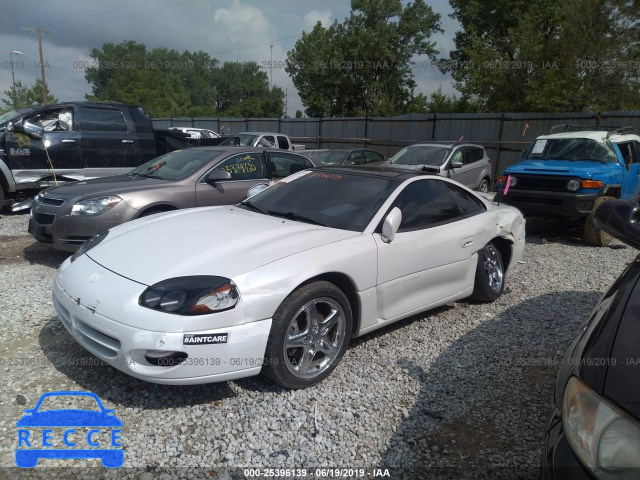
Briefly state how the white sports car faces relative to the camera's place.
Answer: facing the viewer and to the left of the viewer

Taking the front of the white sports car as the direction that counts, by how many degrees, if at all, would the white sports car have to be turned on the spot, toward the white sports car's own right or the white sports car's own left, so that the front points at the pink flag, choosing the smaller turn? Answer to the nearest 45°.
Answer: approximately 180°

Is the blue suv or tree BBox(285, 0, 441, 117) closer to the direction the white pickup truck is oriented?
the blue suv

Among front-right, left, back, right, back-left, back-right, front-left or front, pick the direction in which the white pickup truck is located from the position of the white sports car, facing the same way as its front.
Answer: back-right

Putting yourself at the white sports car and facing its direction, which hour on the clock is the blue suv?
The blue suv is roughly at 6 o'clock from the white sports car.

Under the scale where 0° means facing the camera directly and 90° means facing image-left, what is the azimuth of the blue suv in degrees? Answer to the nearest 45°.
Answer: approximately 45°

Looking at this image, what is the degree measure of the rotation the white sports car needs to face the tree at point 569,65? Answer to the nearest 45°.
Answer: approximately 180°

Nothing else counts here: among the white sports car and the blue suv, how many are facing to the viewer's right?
0

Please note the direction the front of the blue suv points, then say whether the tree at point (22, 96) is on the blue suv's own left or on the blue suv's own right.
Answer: on the blue suv's own right

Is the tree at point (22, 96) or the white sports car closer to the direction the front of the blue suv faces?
the white sports car
